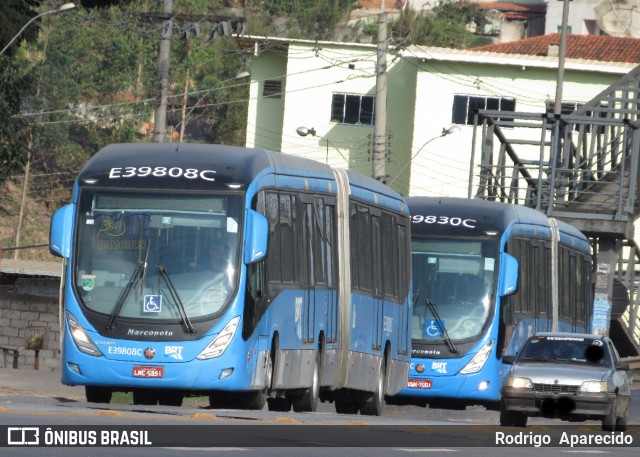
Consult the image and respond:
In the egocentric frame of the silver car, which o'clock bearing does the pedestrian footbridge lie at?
The pedestrian footbridge is roughly at 6 o'clock from the silver car.

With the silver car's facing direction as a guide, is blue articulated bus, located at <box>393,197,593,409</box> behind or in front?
behind

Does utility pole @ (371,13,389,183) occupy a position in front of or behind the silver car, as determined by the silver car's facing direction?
behind

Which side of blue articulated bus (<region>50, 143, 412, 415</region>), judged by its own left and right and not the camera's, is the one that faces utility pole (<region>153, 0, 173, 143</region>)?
back

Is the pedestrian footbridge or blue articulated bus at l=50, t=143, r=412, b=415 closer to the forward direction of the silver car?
the blue articulated bus

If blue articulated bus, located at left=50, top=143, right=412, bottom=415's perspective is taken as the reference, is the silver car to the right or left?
on its left

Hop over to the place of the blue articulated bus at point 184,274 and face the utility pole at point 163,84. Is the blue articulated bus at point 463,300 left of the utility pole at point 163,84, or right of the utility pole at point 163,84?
right
